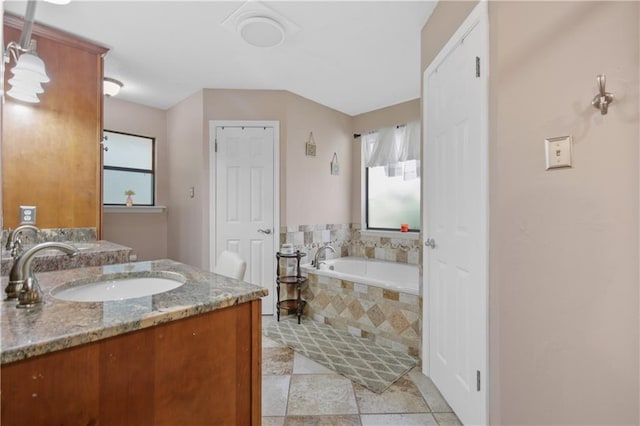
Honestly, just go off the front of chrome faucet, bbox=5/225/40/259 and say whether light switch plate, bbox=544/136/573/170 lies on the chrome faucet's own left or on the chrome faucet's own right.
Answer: on the chrome faucet's own right

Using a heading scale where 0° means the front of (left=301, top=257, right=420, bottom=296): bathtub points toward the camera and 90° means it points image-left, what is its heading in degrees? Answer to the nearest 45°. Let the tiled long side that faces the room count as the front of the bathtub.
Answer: approximately 45°

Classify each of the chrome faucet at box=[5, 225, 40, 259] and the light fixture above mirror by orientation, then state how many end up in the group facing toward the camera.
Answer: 0

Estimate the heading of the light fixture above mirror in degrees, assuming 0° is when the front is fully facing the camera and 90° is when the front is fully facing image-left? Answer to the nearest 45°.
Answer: approximately 270°

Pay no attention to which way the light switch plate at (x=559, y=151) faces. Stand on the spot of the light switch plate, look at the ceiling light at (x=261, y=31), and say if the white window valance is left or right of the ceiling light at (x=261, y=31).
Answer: right

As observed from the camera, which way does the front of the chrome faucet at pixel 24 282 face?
facing to the right of the viewer

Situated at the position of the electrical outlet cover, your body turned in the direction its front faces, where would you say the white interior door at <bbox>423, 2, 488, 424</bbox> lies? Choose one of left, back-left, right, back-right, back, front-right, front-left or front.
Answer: front-left

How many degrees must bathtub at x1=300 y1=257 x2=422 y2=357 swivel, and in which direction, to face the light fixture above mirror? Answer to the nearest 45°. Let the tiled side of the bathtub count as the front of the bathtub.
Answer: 0° — it already faces it

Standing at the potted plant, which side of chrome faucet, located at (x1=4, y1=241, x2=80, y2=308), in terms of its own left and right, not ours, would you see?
left

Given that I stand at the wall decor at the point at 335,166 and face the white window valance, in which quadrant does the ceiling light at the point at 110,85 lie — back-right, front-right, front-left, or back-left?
back-right

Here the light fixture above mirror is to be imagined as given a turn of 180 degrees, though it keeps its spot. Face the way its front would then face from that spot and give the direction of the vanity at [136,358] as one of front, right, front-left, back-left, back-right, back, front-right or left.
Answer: left

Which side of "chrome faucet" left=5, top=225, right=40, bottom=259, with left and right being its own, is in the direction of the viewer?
right
